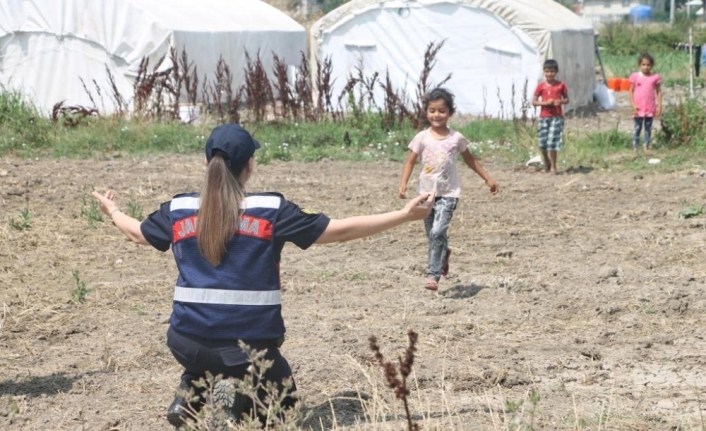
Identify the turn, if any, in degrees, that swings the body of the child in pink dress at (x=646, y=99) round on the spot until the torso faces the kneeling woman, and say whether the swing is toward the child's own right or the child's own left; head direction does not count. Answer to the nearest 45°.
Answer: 0° — they already face them

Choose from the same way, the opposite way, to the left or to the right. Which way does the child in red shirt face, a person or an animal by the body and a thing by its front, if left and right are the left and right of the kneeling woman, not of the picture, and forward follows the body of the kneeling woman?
the opposite way

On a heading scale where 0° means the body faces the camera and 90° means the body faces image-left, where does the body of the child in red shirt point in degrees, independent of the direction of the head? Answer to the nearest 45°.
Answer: approximately 0°

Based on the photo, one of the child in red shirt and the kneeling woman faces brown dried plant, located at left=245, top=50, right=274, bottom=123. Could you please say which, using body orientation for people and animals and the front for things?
the kneeling woman

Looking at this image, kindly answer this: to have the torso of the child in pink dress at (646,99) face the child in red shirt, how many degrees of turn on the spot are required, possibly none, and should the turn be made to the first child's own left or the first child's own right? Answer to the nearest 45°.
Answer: approximately 45° to the first child's own right

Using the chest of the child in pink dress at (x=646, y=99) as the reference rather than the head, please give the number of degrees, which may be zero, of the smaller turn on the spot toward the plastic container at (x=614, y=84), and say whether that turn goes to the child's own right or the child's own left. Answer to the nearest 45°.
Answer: approximately 180°

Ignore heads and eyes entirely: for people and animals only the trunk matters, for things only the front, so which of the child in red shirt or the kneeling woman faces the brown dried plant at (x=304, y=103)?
the kneeling woman

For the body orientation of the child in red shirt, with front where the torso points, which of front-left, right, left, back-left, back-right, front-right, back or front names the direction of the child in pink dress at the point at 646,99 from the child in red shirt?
back-left

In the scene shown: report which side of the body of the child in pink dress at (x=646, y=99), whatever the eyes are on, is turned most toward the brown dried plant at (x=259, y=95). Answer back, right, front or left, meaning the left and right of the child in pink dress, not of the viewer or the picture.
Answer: right

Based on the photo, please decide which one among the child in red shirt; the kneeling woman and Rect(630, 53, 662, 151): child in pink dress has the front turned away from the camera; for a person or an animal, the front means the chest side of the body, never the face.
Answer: the kneeling woman

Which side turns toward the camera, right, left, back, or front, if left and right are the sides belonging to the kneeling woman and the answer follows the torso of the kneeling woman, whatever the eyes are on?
back

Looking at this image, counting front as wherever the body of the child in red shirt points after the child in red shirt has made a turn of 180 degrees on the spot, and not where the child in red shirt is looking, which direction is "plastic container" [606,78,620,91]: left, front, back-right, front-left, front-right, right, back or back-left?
front
